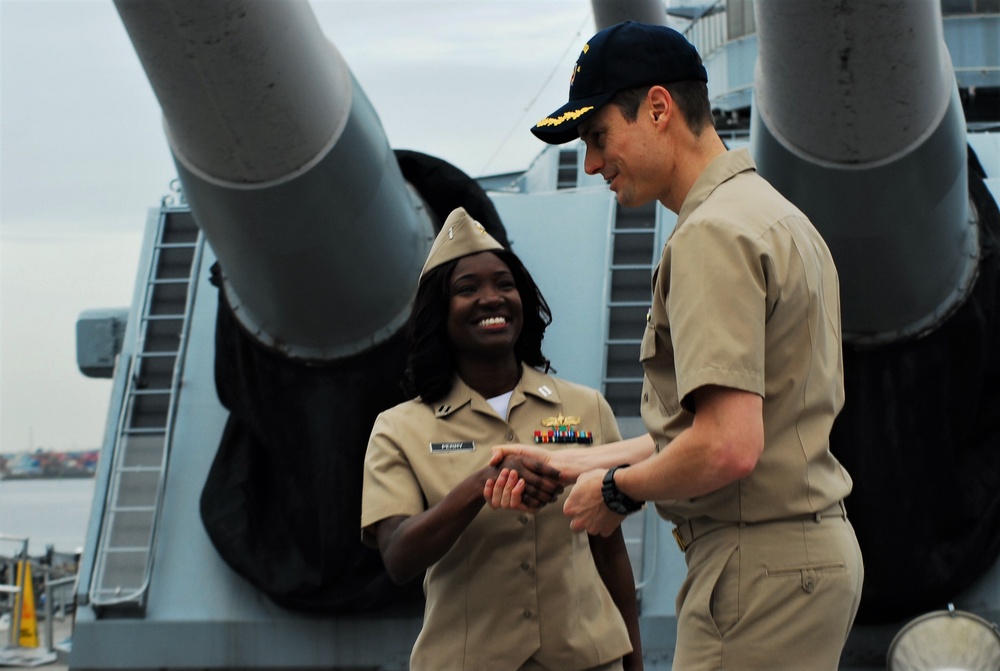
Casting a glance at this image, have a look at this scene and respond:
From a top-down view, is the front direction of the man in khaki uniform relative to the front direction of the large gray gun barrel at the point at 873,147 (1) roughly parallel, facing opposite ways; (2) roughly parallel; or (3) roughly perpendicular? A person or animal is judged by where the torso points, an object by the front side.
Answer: roughly perpendicular

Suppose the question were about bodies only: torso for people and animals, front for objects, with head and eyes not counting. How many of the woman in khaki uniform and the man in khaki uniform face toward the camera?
1

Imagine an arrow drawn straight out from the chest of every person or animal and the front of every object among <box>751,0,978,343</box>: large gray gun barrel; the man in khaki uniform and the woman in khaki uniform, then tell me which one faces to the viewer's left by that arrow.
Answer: the man in khaki uniform

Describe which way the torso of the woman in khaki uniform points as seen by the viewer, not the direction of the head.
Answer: toward the camera

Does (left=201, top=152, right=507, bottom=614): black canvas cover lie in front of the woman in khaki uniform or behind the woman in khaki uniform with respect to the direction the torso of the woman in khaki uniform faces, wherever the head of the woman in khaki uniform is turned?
behind

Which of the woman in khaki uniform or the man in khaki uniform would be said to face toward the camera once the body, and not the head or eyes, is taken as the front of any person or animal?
the woman in khaki uniform

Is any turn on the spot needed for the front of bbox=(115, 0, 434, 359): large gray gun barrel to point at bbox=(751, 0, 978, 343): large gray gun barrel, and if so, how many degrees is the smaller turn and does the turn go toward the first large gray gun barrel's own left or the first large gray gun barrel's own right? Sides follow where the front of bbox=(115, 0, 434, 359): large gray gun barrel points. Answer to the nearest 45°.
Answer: approximately 135° to the first large gray gun barrel's own left

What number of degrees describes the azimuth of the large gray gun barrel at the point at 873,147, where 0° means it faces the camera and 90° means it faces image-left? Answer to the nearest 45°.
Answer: approximately 0°

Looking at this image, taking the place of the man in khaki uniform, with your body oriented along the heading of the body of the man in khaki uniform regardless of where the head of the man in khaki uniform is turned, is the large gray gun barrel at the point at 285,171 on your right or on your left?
on your right

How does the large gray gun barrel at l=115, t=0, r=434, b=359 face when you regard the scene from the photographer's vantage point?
facing the viewer and to the left of the viewer

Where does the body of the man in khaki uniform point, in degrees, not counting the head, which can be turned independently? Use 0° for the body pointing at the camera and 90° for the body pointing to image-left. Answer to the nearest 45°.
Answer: approximately 90°

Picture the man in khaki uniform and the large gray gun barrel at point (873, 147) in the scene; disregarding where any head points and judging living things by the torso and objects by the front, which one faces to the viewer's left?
the man in khaki uniform

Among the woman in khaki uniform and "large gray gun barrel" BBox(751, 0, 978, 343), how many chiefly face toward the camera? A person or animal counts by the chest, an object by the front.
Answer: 2
